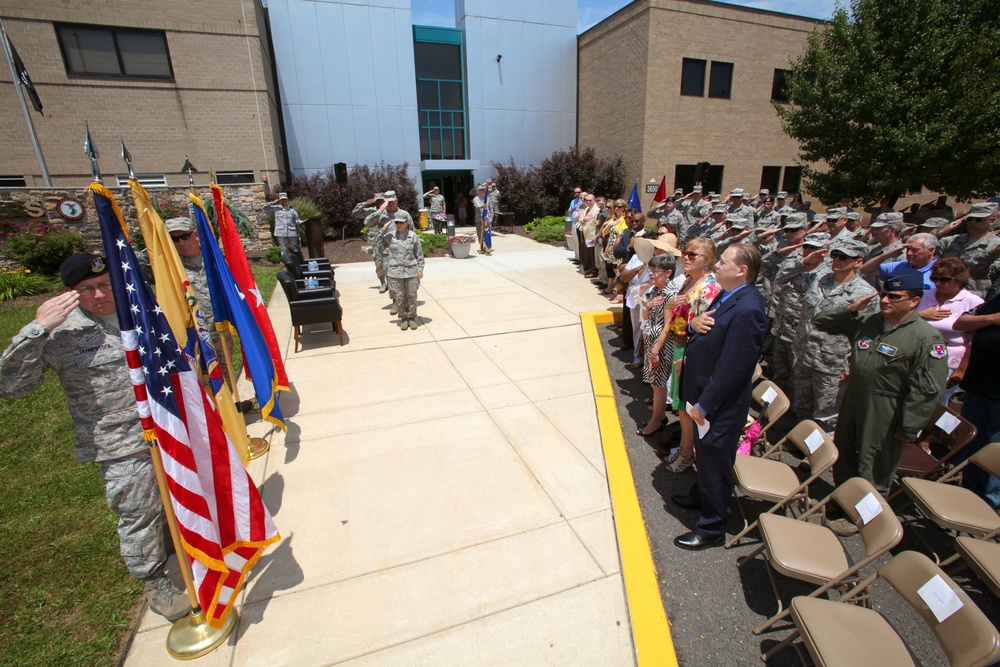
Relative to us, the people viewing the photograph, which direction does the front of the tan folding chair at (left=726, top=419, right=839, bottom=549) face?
facing the viewer and to the left of the viewer

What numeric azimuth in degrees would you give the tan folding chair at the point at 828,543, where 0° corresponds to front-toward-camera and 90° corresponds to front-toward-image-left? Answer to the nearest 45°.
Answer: approximately 45°

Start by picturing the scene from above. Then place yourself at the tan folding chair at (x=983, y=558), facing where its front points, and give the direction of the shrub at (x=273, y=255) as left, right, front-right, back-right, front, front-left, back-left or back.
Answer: front-right

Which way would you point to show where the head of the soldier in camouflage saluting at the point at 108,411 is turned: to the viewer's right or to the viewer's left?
to the viewer's right

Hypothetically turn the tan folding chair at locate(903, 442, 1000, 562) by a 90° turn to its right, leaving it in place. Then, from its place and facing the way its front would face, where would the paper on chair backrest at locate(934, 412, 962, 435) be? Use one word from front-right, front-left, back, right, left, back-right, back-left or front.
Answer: front-right

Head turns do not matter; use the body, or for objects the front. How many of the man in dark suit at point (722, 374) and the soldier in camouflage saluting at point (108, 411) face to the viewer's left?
1

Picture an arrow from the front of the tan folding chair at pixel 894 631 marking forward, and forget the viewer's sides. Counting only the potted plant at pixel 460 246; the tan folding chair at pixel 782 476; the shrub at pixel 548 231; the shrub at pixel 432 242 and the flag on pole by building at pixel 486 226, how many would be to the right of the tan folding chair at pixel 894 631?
5

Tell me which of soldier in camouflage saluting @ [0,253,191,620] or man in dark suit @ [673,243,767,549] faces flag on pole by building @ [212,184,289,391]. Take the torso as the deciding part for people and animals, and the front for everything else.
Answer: the man in dark suit

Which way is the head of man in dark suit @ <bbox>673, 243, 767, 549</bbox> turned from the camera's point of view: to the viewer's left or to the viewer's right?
to the viewer's left

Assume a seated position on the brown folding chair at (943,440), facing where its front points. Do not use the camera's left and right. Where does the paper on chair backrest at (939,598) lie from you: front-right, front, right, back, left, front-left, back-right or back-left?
front-left

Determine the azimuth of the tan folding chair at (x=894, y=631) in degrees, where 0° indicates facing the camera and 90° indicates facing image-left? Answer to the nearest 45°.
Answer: approximately 45°

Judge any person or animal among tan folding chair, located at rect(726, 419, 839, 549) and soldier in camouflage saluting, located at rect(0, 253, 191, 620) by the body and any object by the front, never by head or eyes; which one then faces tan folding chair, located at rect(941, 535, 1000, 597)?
the soldier in camouflage saluting

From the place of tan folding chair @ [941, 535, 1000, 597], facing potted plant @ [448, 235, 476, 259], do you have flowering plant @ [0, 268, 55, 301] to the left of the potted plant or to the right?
left

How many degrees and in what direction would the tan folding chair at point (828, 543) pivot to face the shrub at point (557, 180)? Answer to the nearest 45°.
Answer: approximately 90° to its right

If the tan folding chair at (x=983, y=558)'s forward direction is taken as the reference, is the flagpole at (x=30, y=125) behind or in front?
in front

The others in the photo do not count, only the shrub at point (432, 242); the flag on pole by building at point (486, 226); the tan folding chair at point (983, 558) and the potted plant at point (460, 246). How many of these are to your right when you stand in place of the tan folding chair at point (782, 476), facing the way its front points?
3
